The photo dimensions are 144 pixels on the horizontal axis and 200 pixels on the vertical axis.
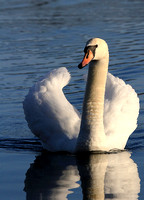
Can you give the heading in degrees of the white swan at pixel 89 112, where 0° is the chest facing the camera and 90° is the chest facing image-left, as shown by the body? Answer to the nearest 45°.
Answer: approximately 0°
